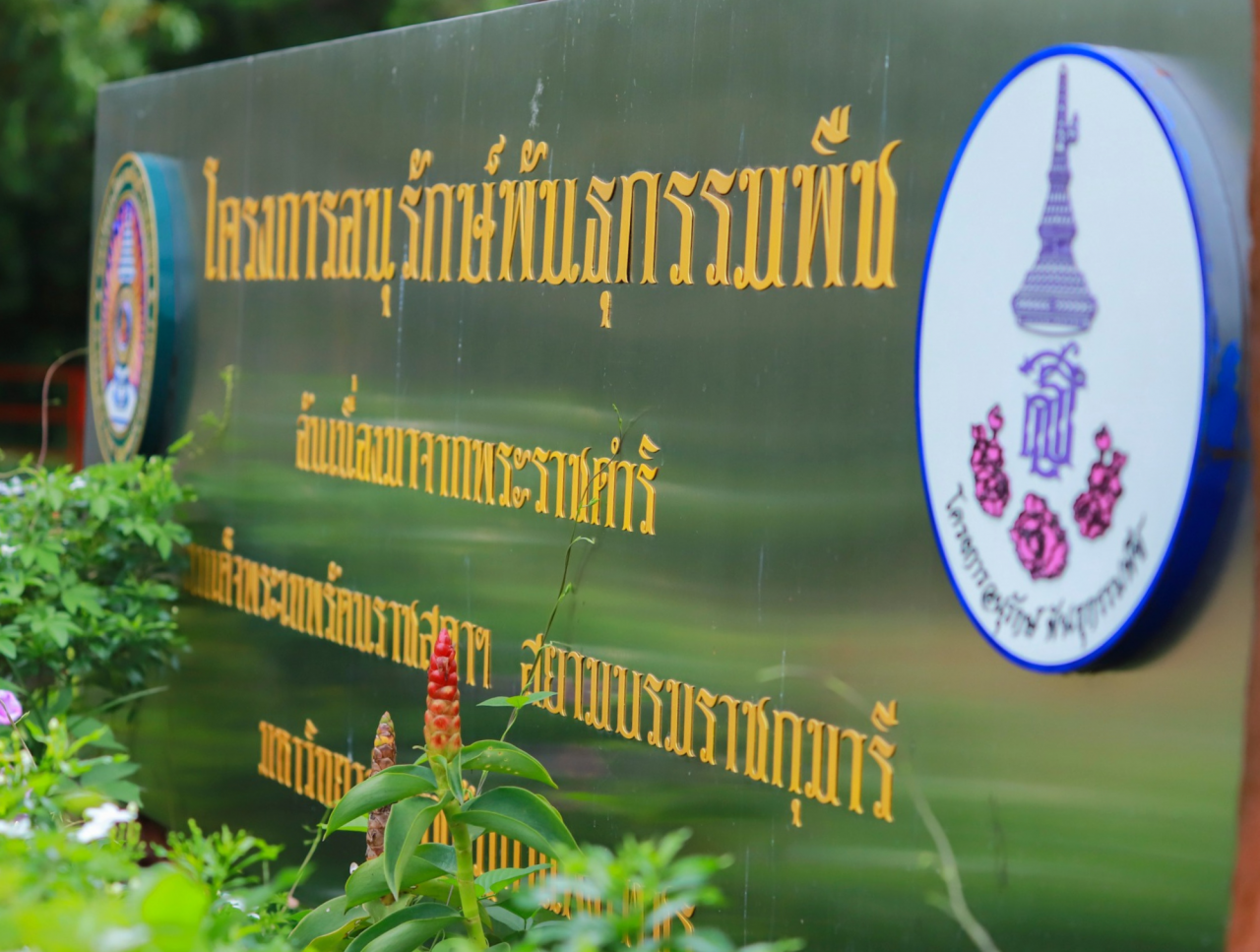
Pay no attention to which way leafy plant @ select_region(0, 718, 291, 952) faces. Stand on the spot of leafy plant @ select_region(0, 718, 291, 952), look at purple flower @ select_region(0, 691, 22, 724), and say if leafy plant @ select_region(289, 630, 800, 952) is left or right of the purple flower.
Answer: right

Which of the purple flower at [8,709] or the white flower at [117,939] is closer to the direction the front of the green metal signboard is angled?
the purple flower

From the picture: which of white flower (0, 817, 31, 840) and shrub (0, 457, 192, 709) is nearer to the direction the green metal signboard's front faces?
the white flower

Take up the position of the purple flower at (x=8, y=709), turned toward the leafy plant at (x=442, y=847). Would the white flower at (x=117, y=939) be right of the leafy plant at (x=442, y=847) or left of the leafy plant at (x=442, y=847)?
right

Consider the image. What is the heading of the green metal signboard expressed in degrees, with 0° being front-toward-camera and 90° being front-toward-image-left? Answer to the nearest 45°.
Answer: approximately 45°

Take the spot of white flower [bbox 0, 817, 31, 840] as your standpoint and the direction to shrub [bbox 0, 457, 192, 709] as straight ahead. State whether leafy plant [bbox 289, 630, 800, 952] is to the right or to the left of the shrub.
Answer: right

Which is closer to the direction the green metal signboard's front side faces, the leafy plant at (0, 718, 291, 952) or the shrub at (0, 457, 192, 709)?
the leafy plant

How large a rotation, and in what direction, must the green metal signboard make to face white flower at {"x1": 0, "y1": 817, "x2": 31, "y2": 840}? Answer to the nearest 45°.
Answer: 0° — it already faces it

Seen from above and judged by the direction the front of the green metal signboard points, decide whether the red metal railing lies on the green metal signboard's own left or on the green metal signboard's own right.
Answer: on the green metal signboard's own right
